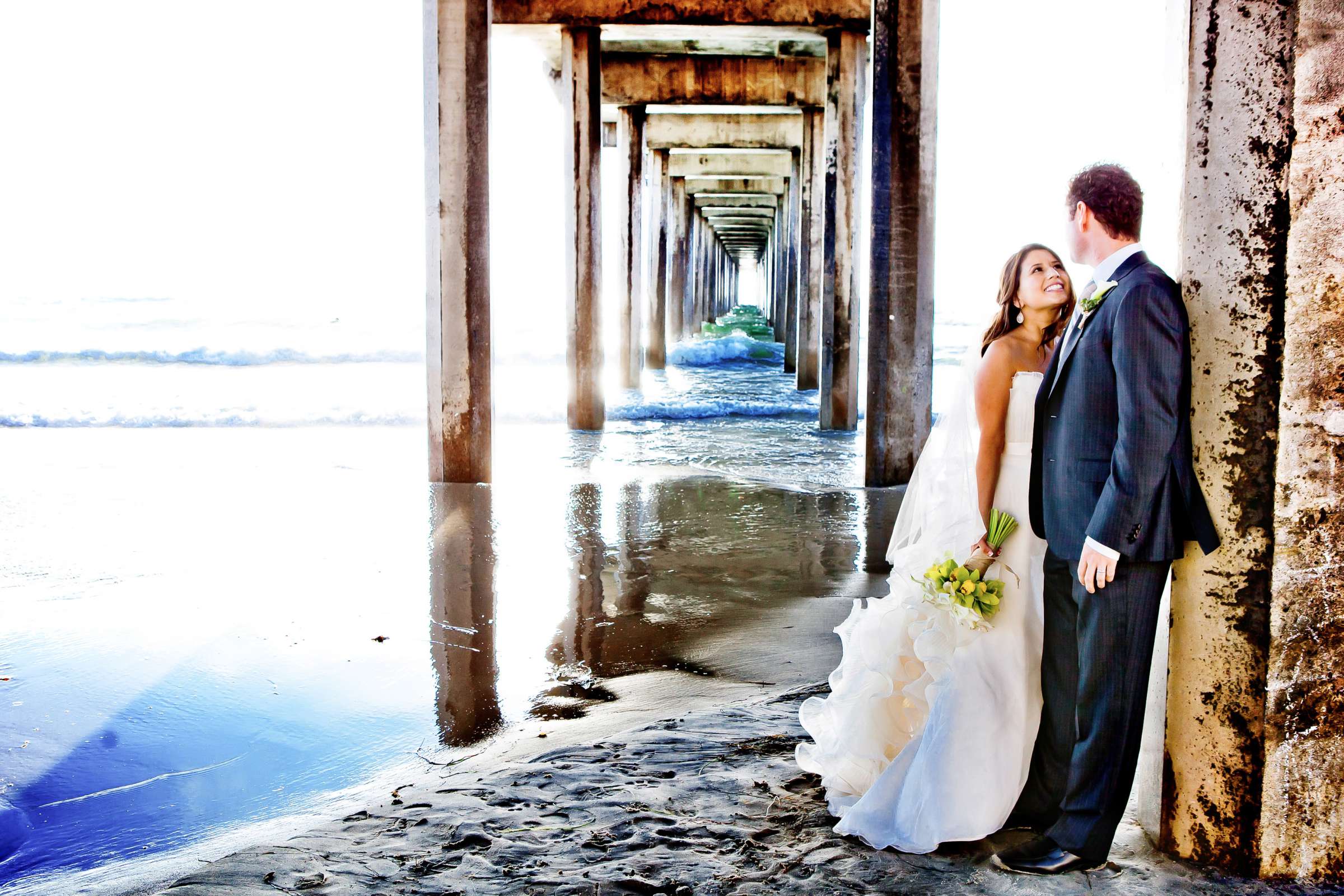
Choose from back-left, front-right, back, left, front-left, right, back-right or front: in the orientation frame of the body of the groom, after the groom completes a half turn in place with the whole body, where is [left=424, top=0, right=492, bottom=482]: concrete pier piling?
back-left

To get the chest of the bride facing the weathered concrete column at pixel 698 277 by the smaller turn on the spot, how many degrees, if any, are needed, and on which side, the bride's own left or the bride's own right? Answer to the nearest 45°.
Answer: approximately 135° to the bride's own left

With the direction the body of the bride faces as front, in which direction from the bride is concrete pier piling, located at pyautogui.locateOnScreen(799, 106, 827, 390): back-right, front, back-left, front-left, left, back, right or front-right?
back-left

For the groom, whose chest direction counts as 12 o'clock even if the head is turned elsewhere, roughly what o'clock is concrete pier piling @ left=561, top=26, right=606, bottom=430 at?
The concrete pier piling is roughly at 2 o'clock from the groom.

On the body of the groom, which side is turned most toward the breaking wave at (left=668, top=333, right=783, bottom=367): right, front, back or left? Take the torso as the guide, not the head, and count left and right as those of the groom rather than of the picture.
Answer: right

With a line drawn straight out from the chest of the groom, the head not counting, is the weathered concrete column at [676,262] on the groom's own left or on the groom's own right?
on the groom's own right

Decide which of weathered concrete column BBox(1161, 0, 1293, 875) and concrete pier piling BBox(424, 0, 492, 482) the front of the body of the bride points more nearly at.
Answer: the weathered concrete column

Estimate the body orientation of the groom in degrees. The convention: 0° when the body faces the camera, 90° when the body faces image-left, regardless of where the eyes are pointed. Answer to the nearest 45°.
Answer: approximately 90°

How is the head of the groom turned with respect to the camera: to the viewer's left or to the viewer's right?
to the viewer's left

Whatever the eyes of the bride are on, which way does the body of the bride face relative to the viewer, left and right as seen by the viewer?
facing the viewer and to the right of the viewer

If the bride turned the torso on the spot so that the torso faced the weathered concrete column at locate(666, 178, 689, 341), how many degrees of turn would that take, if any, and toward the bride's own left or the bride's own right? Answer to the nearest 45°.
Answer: approximately 135° to the bride's own left

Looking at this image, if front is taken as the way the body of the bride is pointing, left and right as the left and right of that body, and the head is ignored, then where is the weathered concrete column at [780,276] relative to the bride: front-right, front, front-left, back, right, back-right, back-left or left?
back-left

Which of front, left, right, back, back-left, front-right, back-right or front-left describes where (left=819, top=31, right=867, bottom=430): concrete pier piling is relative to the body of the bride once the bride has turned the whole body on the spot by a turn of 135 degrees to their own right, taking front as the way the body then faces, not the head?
right

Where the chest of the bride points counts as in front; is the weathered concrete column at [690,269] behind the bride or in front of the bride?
behind

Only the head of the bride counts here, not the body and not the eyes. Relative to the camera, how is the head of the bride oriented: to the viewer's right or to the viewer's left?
to the viewer's right
